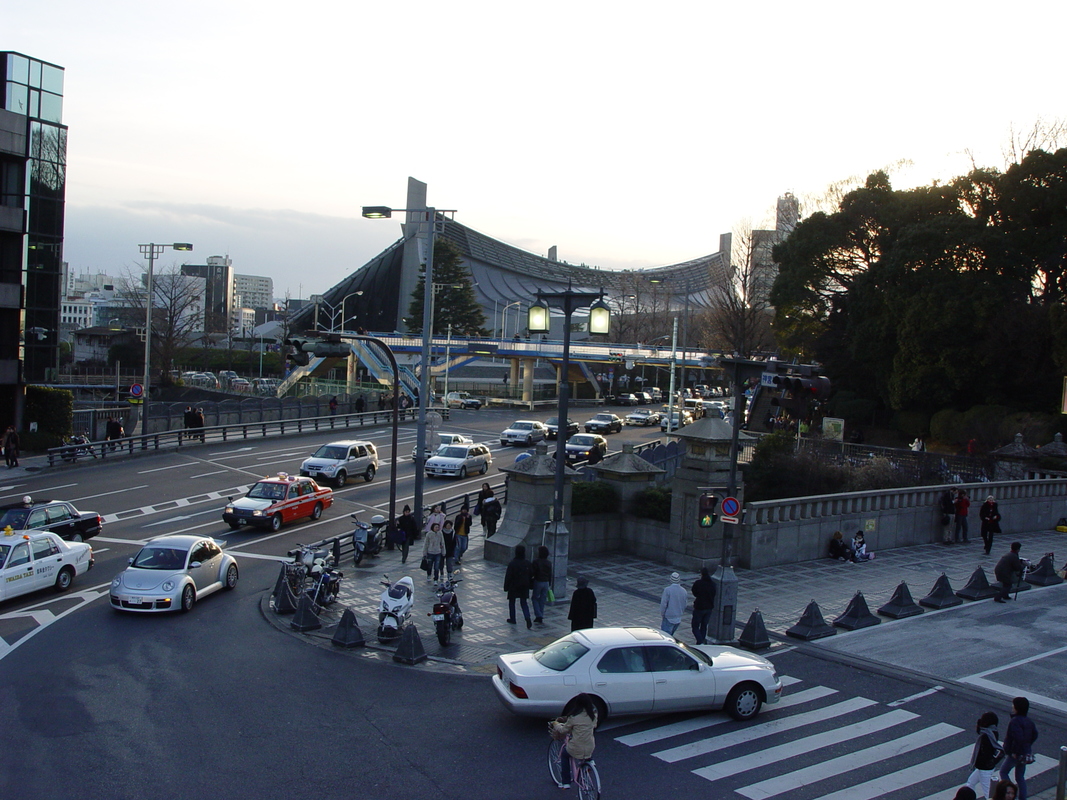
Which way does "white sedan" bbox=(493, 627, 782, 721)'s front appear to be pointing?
to the viewer's right

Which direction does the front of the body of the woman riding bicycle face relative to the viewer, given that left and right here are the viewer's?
facing away from the viewer and to the left of the viewer

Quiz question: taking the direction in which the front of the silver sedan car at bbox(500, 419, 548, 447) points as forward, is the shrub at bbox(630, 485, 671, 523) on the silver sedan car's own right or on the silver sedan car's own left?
on the silver sedan car's own left

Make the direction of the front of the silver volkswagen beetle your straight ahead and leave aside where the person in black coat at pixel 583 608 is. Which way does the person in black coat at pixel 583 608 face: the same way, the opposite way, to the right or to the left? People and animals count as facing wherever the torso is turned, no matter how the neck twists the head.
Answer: the opposite way

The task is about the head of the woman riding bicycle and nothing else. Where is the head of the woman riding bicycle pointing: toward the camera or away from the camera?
away from the camera

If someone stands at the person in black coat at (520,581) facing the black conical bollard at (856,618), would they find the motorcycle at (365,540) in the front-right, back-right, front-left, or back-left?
back-left

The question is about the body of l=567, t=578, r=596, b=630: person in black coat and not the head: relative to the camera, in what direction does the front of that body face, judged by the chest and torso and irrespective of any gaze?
away from the camera

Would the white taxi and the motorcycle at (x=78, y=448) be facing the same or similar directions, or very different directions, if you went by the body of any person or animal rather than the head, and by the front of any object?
very different directions

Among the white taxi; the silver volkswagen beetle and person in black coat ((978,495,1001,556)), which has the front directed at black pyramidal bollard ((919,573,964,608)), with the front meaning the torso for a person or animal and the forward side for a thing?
the person in black coat

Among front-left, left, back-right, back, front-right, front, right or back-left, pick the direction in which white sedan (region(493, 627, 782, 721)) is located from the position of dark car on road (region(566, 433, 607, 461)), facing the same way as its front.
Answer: front-left

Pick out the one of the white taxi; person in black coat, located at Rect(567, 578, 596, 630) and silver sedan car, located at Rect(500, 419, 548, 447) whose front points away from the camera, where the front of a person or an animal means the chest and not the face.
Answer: the person in black coat

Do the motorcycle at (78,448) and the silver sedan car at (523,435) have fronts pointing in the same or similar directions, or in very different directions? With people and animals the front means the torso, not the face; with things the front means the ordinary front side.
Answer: very different directions
